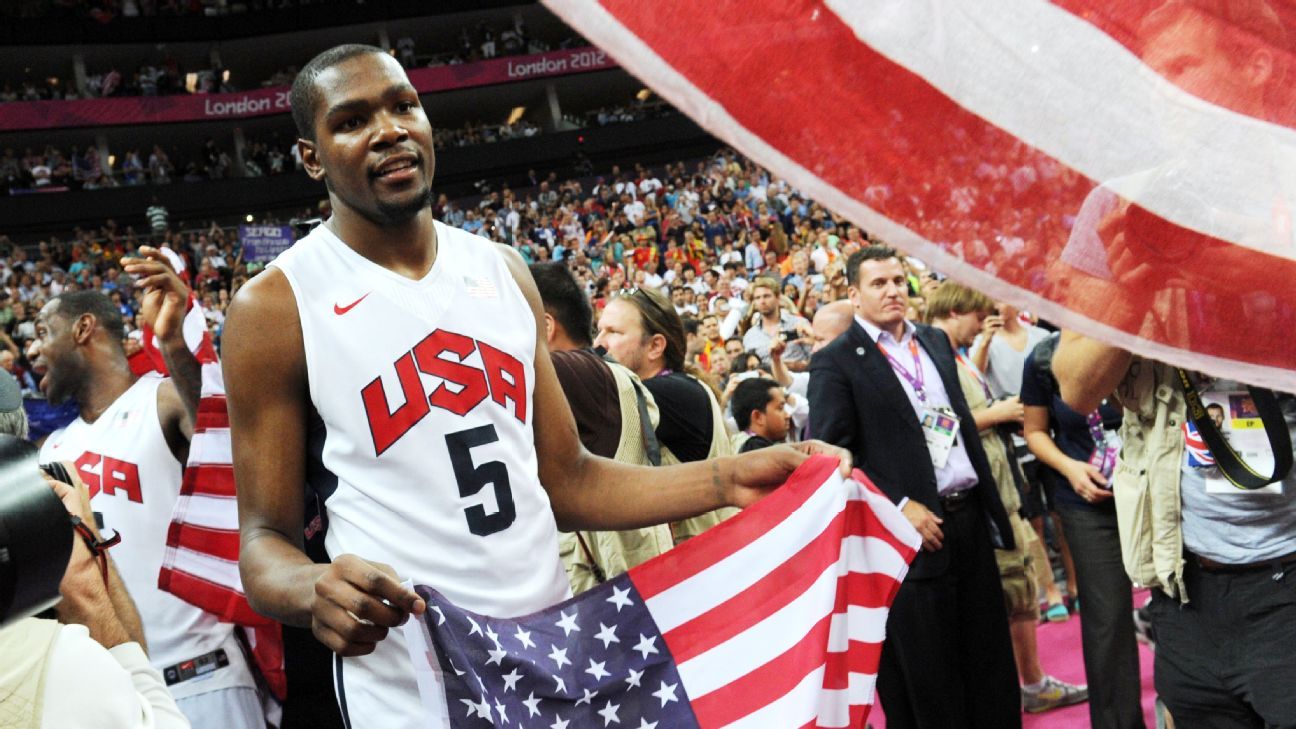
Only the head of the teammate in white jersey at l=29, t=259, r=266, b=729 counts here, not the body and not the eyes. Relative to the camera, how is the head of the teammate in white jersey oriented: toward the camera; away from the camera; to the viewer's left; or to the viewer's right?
to the viewer's left

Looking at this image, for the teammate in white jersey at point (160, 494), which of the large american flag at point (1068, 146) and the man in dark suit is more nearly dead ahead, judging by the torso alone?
the large american flag

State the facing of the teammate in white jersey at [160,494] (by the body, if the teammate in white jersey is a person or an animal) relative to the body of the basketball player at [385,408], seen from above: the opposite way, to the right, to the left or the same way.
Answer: to the right

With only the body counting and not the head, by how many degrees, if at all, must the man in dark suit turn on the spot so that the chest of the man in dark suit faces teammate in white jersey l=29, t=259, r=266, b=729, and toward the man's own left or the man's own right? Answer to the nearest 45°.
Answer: approximately 90° to the man's own right

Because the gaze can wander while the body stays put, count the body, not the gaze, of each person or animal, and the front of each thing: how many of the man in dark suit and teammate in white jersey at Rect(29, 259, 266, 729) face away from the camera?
0

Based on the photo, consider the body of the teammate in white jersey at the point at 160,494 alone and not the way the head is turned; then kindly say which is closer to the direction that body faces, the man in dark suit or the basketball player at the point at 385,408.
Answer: the basketball player

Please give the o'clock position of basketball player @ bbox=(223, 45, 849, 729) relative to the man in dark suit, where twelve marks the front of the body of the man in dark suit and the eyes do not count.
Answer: The basketball player is roughly at 2 o'clock from the man in dark suit.

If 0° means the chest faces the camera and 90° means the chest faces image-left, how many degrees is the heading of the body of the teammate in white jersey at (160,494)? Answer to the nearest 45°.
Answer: approximately 45°

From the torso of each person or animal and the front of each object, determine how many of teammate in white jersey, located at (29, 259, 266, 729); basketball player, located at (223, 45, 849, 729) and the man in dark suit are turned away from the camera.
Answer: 0

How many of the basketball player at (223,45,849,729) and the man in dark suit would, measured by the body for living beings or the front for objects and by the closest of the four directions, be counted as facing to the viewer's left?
0

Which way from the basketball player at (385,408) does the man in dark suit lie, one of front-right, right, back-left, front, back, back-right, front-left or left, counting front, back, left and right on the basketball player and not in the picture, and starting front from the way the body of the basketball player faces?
left

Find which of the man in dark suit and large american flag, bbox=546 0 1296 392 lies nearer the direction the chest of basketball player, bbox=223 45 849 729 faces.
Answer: the large american flag

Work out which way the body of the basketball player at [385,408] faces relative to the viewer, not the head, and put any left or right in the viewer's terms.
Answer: facing the viewer and to the right of the viewer

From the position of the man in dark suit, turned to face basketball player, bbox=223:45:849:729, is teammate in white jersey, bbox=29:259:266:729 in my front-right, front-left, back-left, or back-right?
front-right
